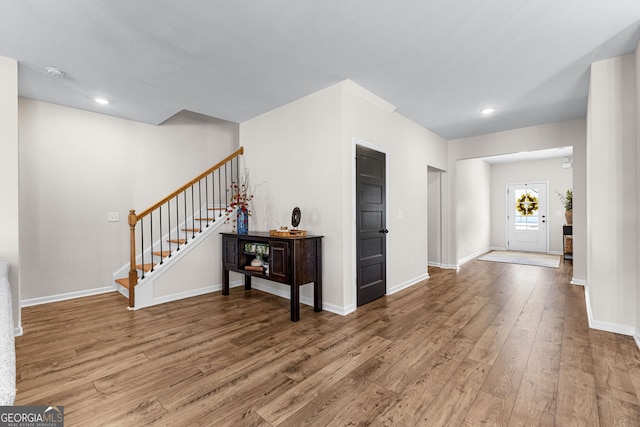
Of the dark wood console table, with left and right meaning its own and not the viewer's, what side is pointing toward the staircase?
right

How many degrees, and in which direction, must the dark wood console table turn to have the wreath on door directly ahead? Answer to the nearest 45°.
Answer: approximately 180°

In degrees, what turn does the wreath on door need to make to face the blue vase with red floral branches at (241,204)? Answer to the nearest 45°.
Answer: approximately 45° to its right

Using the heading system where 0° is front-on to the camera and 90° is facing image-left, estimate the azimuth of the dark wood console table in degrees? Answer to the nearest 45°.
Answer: approximately 45°

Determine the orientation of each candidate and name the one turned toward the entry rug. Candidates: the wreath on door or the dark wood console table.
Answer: the wreath on door

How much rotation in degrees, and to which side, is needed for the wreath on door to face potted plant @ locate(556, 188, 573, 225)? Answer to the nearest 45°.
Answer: approximately 45° to its left

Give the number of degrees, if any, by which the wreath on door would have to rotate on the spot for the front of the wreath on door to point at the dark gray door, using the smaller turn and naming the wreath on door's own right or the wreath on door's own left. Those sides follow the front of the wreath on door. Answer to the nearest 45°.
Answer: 0° — it already faces it

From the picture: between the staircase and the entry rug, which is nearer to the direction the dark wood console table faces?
the staircase
